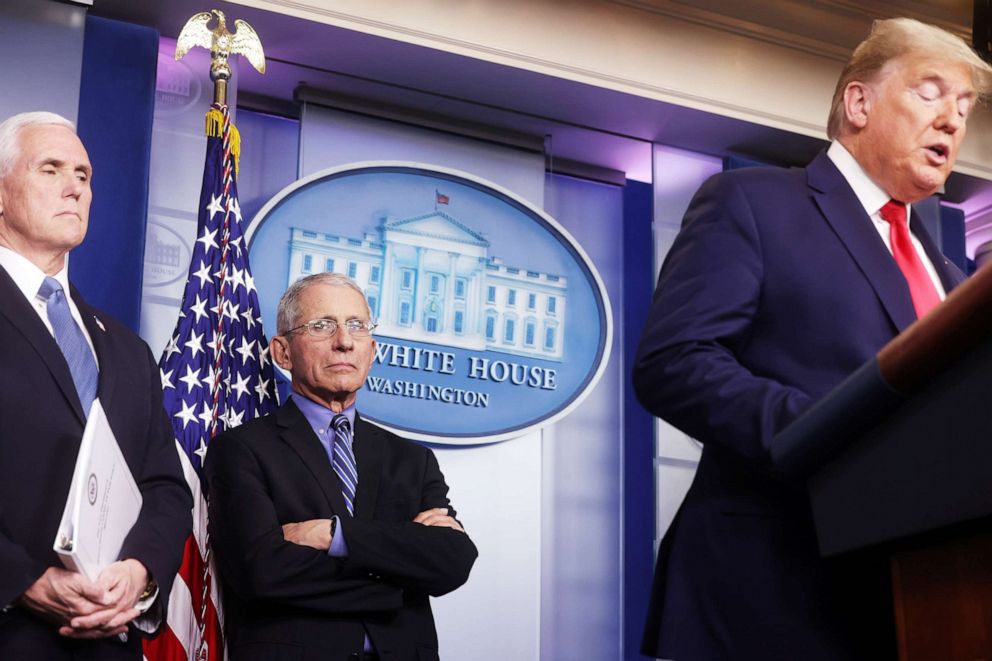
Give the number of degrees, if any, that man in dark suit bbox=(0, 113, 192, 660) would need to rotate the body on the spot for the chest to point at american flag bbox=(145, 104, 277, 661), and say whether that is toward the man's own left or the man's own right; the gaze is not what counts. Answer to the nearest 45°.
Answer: approximately 135° to the man's own left

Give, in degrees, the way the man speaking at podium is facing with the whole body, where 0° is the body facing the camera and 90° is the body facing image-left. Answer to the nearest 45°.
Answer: approximately 315°

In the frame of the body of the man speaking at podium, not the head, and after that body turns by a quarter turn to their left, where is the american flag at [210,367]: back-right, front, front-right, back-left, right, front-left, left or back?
left

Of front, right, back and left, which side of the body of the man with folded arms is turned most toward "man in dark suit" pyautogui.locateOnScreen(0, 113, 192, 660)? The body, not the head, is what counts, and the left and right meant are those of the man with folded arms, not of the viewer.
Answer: right

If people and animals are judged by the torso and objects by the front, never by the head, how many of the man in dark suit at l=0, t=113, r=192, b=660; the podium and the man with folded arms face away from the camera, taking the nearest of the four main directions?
0

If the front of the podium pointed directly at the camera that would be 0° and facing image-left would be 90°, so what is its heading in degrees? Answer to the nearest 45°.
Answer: approximately 315°

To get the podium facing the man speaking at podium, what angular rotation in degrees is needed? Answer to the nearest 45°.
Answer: approximately 135° to its left

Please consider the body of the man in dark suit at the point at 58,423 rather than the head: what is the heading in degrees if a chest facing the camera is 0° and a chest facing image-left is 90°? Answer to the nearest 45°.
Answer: approximately 315°

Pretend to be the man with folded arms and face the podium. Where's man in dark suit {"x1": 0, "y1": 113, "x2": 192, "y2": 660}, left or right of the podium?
right

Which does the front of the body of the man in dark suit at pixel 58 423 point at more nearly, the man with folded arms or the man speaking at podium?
the man speaking at podium

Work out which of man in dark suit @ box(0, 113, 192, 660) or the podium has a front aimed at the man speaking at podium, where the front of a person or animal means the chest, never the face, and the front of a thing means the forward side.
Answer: the man in dark suit

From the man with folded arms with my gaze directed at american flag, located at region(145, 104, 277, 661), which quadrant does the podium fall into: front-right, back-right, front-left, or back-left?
back-left

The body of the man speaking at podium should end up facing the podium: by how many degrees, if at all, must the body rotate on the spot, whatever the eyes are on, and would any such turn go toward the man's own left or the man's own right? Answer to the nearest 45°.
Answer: approximately 45° to the man's own right
